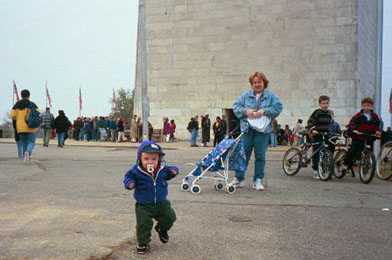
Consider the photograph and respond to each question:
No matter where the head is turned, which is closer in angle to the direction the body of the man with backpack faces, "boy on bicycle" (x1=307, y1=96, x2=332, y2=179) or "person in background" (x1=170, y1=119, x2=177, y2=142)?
the person in background

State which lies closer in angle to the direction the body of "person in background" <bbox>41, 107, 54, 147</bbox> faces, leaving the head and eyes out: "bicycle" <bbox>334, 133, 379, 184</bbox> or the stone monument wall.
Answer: the stone monument wall

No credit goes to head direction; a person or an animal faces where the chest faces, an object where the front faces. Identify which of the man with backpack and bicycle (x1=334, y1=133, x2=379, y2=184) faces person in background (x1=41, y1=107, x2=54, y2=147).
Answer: the man with backpack

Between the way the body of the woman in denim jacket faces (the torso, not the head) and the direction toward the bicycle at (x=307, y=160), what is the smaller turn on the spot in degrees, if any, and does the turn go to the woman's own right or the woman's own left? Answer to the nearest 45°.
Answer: approximately 135° to the woman's own left

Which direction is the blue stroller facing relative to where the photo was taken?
to the viewer's left

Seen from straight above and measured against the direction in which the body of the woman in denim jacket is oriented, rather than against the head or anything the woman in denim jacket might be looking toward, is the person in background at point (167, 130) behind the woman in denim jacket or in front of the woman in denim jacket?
behind
